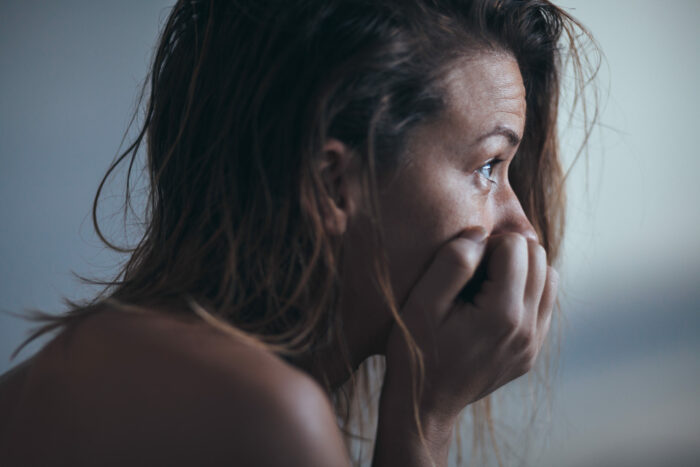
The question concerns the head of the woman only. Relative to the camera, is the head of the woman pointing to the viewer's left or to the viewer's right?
to the viewer's right

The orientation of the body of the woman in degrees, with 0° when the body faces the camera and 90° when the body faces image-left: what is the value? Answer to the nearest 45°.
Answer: approximately 270°
